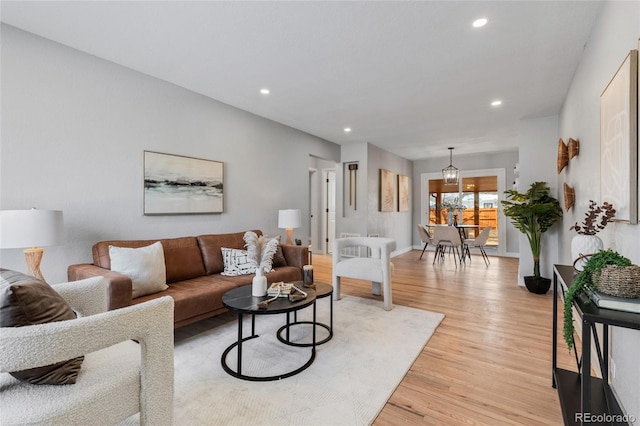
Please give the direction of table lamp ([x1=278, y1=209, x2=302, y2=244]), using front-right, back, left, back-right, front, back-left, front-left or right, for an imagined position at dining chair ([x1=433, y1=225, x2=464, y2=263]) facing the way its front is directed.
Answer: back-left

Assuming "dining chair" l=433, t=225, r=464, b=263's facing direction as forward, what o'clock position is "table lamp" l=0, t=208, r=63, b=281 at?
The table lamp is roughly at 7 o'clock from the dining chair.

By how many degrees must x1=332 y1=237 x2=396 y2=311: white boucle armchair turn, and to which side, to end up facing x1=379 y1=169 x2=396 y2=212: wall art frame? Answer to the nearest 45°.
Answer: approximately 135° to its right

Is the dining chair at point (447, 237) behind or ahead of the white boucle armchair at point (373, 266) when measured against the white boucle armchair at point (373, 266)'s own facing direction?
behind

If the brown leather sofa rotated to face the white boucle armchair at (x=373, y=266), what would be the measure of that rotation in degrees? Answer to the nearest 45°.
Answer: approximately 45° to its left

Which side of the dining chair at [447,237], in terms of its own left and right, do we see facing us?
back

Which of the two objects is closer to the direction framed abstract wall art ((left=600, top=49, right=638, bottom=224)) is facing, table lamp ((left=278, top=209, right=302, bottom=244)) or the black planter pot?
the table lamp

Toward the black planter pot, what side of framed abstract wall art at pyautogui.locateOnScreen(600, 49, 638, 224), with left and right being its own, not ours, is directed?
right

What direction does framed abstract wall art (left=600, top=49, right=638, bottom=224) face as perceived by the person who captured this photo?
facing to the left of the viewer

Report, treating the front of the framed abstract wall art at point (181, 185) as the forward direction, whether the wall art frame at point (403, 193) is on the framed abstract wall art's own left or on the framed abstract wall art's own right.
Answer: on the framed abstract wall art's own left

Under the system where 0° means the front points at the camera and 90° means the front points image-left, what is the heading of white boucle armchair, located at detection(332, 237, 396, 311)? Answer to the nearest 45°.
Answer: approximately 45°
